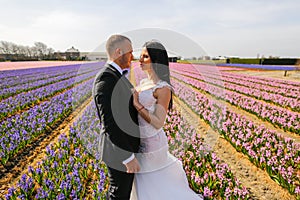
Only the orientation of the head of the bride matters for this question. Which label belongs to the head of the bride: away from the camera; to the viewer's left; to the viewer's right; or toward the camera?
to the viewer's left

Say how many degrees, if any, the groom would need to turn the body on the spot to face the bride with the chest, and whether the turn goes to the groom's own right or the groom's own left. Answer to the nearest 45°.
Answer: approximately 45° to the groom's own left

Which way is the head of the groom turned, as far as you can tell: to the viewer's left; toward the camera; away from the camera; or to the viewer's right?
to the viewer's right

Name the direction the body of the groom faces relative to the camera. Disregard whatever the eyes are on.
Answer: to the viewer's right
